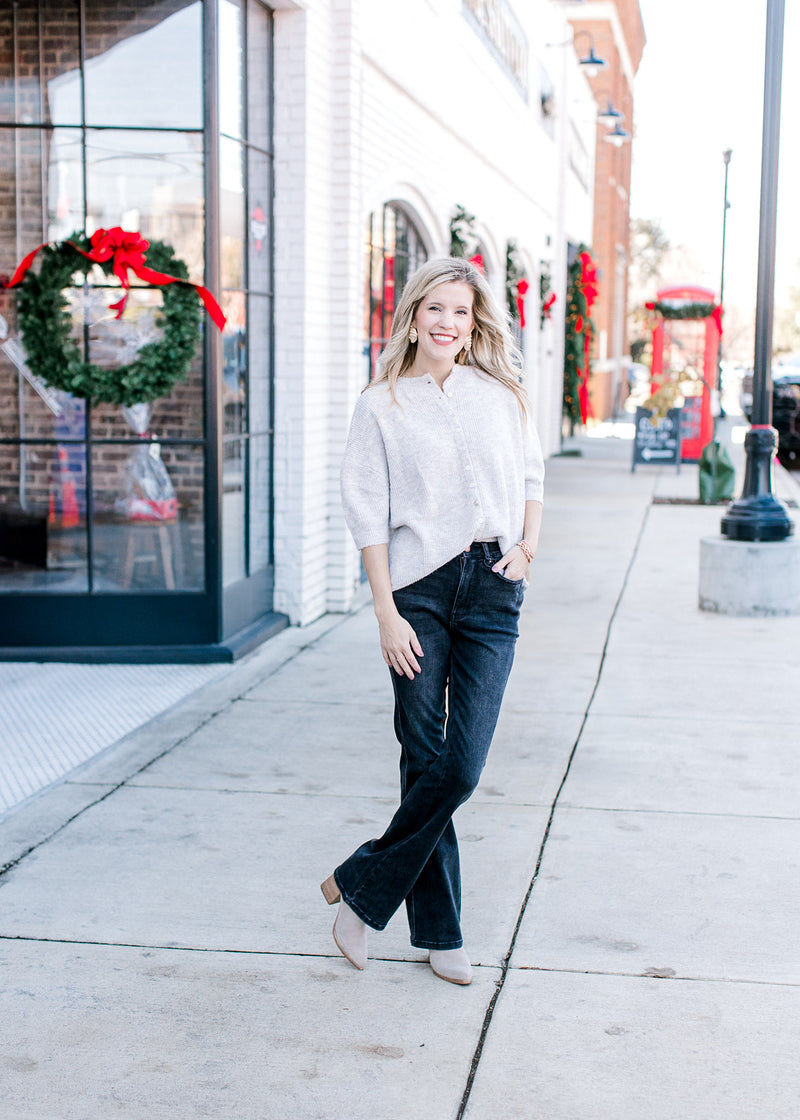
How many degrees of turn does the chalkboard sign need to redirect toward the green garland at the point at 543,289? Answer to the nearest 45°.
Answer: approximately 135° to its right

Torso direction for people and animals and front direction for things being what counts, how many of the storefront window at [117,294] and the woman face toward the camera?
2

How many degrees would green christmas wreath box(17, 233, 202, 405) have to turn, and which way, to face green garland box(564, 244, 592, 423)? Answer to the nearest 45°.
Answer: approximately 135° to its left

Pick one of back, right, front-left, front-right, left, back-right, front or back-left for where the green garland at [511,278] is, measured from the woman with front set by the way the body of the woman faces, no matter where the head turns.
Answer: back

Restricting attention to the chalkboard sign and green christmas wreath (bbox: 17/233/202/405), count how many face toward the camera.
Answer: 2

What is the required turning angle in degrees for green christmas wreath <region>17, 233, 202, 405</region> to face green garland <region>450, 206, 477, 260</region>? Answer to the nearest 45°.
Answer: approximately 135° to its left

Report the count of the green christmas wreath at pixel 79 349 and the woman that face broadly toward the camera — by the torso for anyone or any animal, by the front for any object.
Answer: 2

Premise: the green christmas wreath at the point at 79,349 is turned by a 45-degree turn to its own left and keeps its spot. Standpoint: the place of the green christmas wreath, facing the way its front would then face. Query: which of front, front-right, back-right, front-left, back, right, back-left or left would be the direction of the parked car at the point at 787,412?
left
